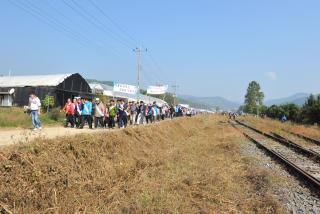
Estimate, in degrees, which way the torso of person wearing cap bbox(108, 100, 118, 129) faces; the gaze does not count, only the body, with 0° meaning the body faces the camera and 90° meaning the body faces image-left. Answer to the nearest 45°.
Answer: approximately 45°

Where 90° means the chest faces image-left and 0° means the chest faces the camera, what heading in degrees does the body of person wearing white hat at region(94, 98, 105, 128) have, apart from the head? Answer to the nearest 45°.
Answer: approximately 45°

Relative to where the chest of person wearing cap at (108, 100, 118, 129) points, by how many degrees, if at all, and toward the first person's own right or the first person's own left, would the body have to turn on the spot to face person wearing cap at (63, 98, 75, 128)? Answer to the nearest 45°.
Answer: approximately 45° to the first person's own right

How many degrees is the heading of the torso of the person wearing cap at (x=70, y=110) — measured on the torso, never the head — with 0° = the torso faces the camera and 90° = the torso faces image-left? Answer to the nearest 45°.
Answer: approximately 45°
